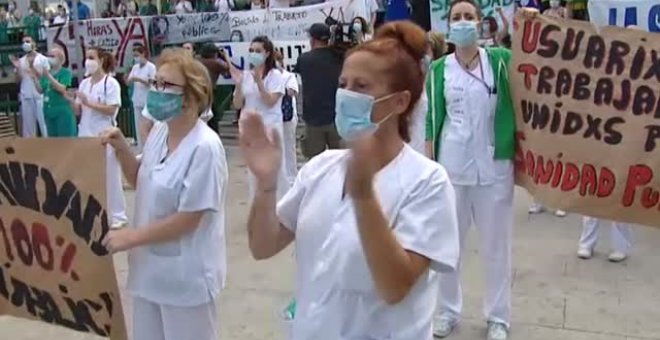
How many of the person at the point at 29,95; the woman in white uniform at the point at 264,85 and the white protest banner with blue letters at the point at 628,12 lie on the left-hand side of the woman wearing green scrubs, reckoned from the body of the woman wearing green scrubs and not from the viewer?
2

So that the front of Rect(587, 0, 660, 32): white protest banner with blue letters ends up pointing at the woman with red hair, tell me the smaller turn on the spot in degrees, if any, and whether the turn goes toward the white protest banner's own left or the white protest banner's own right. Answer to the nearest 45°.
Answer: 0° — it already faces them

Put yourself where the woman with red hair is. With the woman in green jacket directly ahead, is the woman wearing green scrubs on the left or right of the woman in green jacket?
left

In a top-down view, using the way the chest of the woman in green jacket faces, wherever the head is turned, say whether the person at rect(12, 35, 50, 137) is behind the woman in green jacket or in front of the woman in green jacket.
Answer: behind

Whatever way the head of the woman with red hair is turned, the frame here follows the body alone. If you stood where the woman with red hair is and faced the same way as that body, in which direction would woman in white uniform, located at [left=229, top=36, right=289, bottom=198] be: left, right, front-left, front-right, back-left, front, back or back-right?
back-right

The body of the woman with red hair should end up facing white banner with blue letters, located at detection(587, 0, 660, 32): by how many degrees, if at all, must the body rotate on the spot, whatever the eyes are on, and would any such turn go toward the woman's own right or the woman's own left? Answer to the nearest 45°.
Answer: approximately 180°

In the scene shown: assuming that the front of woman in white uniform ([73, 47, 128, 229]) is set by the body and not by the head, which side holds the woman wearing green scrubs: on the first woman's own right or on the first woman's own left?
on the first woman's own right

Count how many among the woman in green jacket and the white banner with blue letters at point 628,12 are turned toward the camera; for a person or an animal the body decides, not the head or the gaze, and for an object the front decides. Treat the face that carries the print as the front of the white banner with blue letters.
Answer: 2

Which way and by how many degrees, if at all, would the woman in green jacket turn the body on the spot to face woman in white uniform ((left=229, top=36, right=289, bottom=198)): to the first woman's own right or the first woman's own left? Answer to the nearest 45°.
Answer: approximately 135° to the first woman's own right
